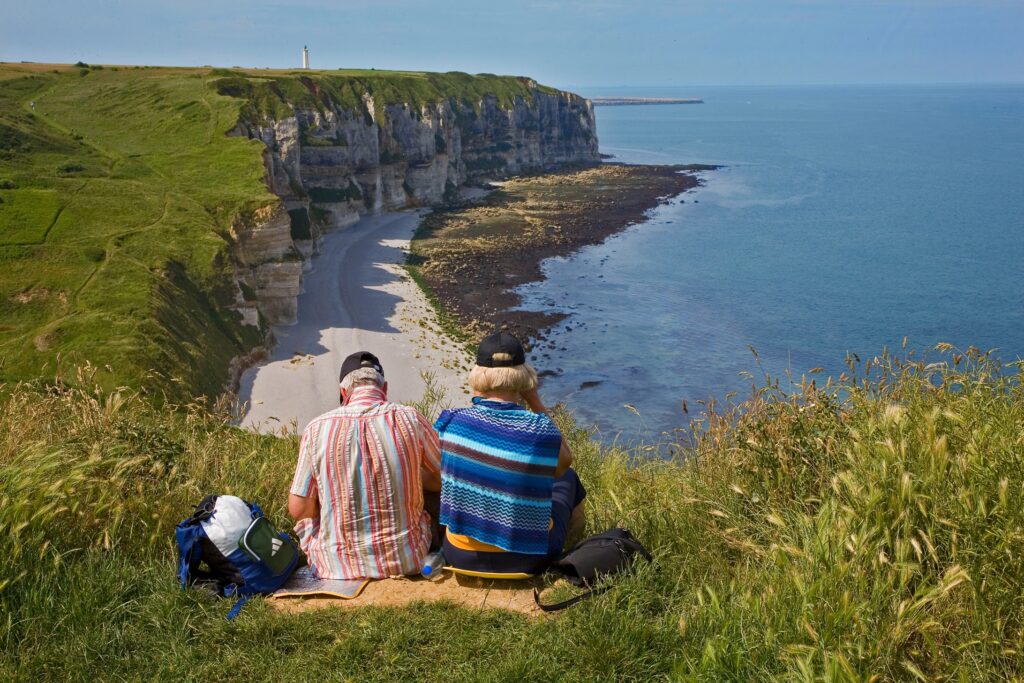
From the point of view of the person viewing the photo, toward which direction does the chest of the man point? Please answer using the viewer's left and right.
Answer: facing away from the viewer

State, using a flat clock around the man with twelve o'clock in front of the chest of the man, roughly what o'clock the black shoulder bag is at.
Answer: The black shoulder bag is roughly at 4 o'clock from the man.

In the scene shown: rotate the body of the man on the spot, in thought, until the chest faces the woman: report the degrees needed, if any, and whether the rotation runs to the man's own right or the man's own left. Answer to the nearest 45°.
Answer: approximately 90° to the man's own right

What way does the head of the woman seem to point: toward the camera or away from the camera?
away from the camera

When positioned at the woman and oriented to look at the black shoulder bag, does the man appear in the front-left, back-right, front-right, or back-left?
back-right

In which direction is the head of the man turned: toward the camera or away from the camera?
away from the camera

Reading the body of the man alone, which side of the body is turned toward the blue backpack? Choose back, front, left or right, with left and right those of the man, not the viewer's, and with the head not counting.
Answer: left
